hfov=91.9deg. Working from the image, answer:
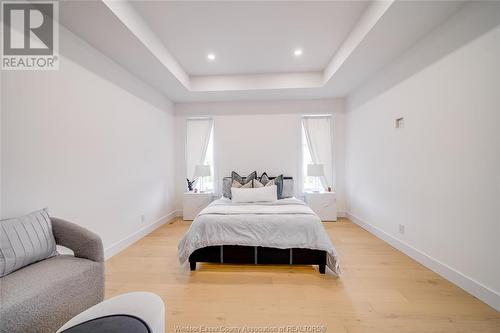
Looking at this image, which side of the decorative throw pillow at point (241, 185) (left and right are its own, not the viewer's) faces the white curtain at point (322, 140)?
left

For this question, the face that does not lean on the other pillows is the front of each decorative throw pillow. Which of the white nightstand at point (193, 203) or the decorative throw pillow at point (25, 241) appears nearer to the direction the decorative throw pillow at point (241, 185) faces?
the decorative throw pillow

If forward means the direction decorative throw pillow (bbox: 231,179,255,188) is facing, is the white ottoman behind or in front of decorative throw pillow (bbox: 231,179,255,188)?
in front

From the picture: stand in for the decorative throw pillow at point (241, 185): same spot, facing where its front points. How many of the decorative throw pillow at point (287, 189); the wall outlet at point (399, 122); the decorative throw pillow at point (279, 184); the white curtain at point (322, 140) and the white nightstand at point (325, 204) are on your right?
0

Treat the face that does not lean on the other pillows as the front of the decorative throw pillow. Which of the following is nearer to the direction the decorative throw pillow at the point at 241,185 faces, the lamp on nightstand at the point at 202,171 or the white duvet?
the white duvet

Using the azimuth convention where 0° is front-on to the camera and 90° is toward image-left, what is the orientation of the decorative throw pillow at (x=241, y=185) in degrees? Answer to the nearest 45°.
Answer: approximately 0°

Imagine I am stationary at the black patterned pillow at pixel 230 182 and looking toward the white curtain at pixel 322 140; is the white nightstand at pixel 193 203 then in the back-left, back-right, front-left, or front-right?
back-left

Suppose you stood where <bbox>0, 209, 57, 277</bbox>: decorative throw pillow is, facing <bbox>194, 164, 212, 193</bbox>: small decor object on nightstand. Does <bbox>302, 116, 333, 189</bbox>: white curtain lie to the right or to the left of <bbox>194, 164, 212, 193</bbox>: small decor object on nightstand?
right

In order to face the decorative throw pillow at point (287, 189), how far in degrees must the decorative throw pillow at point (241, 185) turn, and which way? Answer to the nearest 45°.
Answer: approximately 90° to its left

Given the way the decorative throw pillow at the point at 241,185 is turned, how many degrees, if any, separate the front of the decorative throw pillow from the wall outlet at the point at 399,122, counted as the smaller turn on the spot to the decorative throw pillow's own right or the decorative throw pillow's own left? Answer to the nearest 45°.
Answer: approximately 45° to the decorative throw pillow's own left

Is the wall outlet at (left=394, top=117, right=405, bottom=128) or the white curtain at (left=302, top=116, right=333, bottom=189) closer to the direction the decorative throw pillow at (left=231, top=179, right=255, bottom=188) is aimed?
the wall outlet

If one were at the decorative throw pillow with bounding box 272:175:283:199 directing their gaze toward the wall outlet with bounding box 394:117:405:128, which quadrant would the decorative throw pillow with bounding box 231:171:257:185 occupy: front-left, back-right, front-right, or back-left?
back-right

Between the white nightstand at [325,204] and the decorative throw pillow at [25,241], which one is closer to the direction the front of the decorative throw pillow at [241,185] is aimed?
the decorative throw pillow

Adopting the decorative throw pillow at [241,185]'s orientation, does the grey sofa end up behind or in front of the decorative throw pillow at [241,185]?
in front

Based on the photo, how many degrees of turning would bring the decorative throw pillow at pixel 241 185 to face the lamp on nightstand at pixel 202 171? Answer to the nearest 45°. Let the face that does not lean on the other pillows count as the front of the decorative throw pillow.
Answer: approximately 135° to its right

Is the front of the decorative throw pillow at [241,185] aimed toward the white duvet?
yes

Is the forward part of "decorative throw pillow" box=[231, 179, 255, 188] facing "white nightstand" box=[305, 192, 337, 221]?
no

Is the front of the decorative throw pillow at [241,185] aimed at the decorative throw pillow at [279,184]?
no
